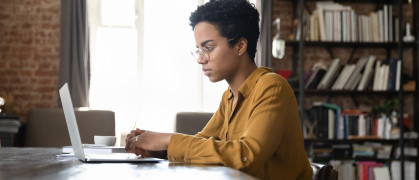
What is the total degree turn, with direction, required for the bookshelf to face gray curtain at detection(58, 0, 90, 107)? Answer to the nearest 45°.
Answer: approximately 45° to its right

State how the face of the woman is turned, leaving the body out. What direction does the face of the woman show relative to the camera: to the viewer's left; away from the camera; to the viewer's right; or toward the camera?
to the viewer's left

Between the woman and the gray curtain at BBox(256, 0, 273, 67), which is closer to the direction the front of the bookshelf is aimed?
the woman

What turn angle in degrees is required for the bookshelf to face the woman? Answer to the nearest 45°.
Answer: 0° — it already faces them

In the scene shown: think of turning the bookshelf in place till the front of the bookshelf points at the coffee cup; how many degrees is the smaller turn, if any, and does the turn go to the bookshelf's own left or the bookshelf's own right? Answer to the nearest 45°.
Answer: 0° — it already faces it

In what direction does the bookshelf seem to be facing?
toward the camera

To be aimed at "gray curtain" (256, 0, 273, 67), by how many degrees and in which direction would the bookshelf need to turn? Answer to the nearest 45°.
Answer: approximately 45° to its right
